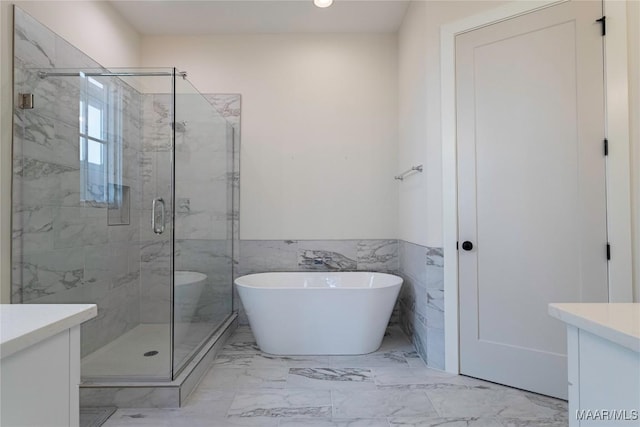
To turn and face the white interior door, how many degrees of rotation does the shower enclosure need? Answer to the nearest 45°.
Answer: approximately 45° to its left

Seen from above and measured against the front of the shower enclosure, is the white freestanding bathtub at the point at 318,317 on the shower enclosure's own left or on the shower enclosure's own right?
on the shower enclosure's own left

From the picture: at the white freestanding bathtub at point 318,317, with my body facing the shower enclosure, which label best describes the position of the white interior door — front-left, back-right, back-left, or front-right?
back-left

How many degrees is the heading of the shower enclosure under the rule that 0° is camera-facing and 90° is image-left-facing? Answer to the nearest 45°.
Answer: approximately 0°

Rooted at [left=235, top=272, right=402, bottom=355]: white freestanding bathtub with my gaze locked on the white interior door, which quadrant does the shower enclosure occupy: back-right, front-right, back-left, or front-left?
back-right
